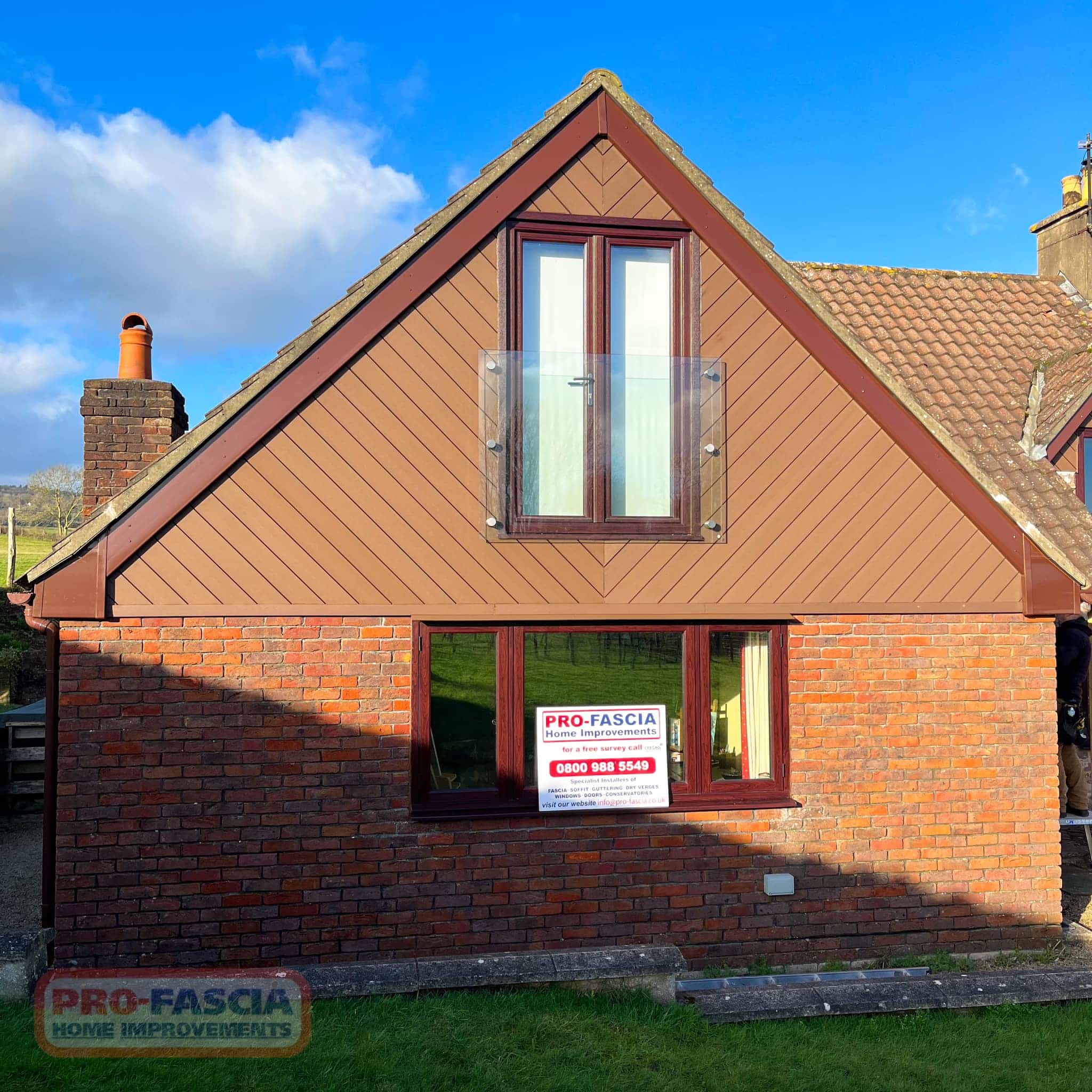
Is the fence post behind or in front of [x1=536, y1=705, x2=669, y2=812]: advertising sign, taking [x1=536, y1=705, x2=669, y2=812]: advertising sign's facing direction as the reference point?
behind

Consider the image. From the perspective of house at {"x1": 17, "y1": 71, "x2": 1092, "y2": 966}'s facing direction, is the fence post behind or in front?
behind

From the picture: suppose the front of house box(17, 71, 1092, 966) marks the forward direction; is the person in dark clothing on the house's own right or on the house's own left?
on the house's own left
